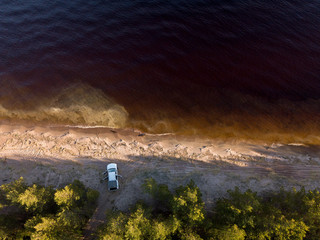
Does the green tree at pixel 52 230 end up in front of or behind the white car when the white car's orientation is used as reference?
behind

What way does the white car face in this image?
away from the camera

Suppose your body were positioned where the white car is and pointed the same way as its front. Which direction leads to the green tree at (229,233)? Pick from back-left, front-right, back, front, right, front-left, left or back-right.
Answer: back-right
